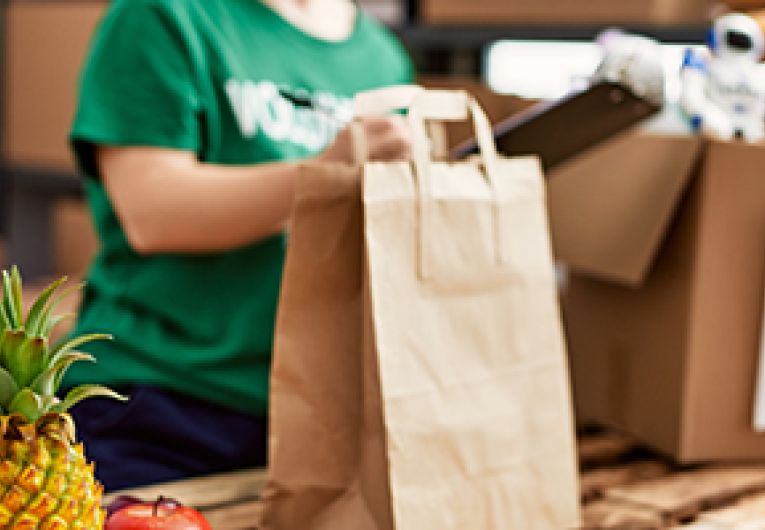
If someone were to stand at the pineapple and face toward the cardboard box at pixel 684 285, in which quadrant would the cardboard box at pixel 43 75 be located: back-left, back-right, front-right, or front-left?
front-left

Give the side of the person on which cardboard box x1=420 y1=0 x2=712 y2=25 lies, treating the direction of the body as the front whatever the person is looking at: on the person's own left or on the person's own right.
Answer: on the person's own left

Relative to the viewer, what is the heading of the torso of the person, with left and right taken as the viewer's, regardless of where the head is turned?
facing the viewer and to the right of the viewer

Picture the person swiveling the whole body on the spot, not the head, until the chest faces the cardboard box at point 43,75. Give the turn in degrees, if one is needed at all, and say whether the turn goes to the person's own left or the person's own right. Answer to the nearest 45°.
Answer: approximately 135° to the person's own left
